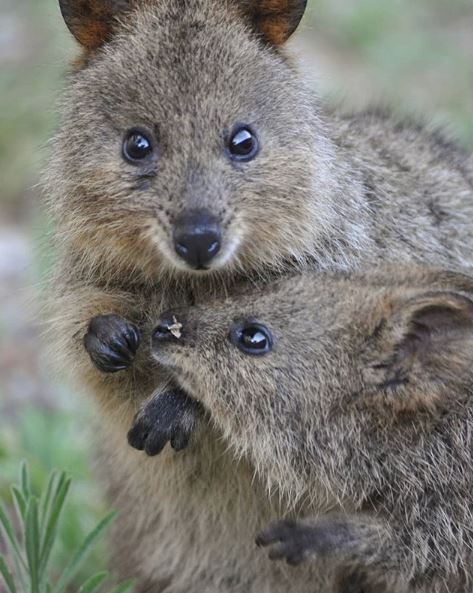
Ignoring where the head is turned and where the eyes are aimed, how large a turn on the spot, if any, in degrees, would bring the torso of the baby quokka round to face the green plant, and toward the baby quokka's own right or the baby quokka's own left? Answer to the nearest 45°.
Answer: approximately 45° to the baby quokka's own left

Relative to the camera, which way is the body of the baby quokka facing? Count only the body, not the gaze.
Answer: to the viewer's left

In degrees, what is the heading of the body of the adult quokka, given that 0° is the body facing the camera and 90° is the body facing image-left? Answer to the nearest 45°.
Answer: approximately 45°
